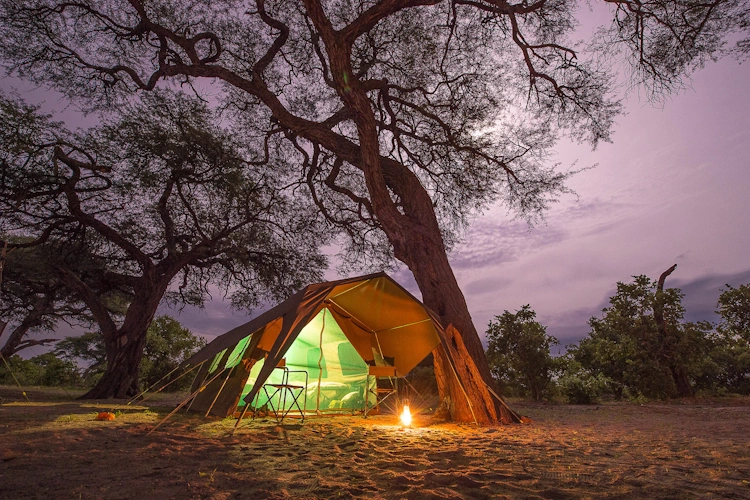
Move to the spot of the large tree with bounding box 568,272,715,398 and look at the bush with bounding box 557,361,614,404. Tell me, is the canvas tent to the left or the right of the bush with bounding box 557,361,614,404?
left

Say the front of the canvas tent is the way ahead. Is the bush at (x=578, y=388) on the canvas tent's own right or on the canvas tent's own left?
on the canvas tent's own left

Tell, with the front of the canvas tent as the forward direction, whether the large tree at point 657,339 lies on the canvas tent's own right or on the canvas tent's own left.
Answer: on the canvas tent's own left
